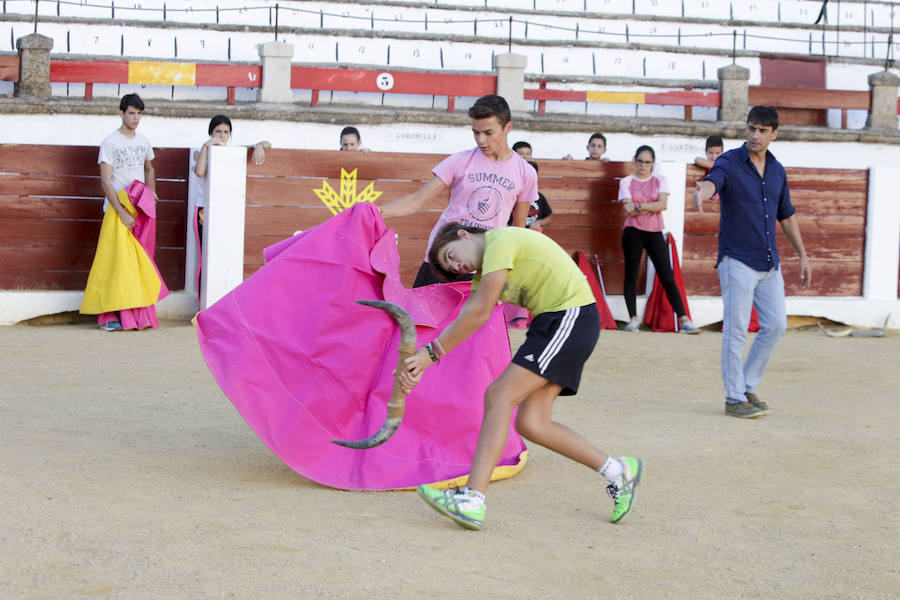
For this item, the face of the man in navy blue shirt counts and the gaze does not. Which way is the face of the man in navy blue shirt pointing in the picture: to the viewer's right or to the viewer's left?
to the viewer's left

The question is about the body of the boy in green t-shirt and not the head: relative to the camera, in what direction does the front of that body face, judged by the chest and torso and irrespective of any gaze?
to the viewer's left

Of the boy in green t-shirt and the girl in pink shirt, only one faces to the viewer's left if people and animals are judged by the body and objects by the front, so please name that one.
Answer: the boy in green t-shirt

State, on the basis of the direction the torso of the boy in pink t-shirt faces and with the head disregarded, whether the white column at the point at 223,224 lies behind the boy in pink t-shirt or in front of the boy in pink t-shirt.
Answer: behind

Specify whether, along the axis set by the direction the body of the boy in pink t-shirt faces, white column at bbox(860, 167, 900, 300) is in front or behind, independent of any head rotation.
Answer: behind

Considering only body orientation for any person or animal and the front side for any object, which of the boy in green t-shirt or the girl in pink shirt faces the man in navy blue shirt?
the girl in pink shirt

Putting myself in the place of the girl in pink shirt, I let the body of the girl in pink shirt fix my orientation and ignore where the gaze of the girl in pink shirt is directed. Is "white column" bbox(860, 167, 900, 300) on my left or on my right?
on my left

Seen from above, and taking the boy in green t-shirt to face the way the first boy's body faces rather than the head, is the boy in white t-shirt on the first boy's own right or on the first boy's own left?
on the first boy's own right

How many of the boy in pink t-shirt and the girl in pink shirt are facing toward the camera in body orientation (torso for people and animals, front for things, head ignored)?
2

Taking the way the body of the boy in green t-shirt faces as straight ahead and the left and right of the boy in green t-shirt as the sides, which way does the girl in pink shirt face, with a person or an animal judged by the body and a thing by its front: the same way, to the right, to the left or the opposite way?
to the left

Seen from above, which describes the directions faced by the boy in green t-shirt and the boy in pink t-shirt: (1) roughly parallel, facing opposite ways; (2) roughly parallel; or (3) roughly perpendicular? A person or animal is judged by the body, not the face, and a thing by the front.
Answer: roughly perpendicular
